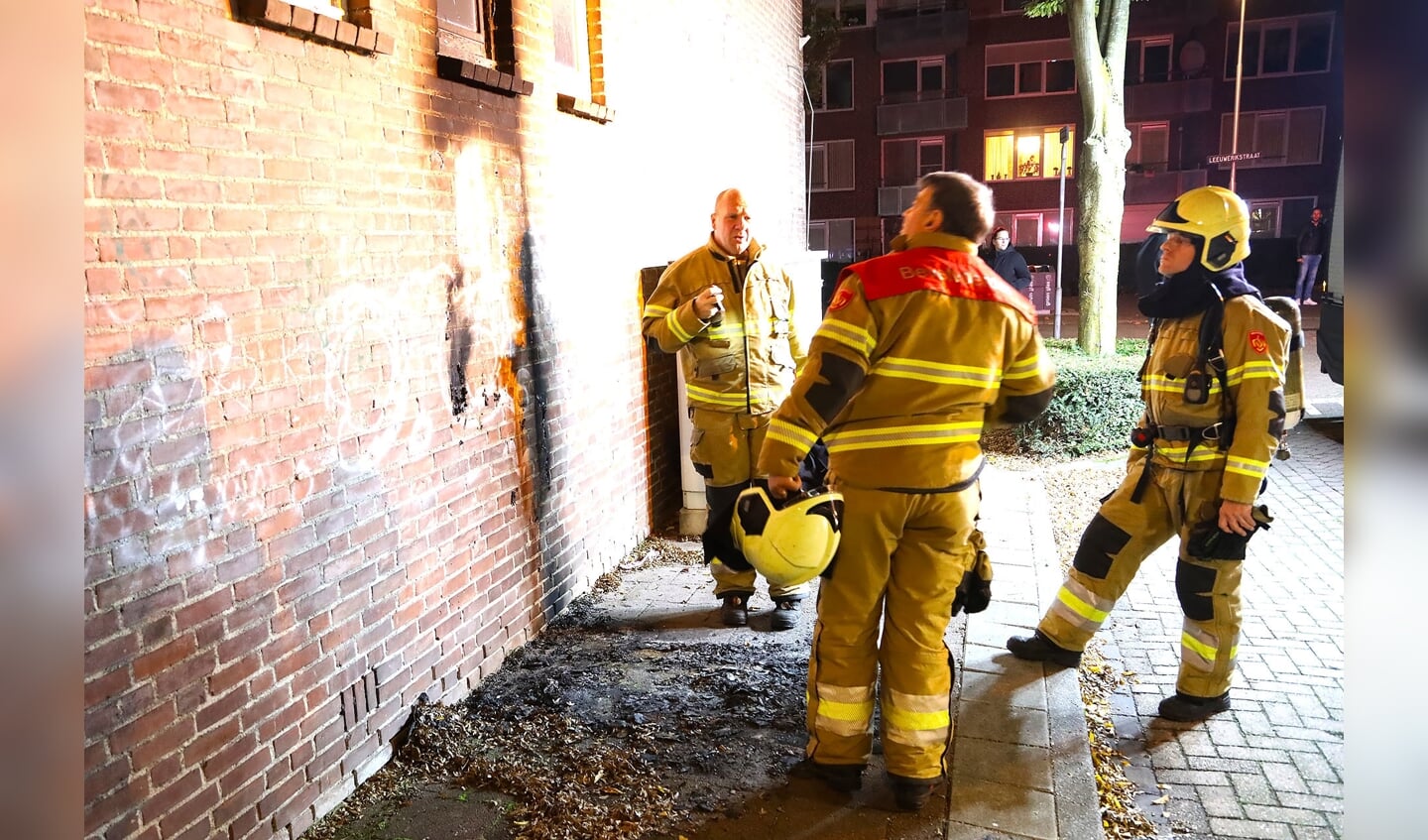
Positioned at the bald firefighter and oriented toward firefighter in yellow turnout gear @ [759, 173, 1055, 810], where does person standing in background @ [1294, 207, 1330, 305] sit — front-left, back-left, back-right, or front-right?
back-left

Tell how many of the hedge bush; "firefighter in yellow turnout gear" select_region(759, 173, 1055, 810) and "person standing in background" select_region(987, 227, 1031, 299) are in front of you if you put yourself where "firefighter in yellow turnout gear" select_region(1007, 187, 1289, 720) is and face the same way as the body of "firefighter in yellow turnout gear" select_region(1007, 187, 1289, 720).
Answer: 1

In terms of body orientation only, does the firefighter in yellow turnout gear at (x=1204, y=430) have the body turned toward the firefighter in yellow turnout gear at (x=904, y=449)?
yes

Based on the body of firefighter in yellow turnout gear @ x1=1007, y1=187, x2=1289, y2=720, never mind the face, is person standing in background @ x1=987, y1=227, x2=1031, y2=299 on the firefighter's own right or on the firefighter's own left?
on the firefighter's own right

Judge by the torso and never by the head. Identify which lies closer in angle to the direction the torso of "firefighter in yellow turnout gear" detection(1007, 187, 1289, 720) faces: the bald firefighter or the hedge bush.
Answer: the bald firefighter

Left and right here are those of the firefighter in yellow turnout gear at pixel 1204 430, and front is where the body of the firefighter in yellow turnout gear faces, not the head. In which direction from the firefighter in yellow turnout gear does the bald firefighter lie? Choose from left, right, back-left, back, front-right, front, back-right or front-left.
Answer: front-right

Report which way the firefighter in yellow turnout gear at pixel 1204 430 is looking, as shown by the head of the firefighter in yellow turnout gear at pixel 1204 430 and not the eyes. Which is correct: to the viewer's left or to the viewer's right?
to the viewer's left

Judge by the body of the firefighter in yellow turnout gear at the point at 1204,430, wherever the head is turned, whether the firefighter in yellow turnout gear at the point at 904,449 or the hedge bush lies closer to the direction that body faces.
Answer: the firefighter in yellow turnout gear

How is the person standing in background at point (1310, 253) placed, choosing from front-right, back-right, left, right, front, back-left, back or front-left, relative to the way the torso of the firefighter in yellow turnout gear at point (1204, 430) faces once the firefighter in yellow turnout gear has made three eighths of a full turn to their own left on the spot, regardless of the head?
left

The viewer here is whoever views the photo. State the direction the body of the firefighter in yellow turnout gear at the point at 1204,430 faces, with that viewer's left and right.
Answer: facing the viewer and to the left of the viewer

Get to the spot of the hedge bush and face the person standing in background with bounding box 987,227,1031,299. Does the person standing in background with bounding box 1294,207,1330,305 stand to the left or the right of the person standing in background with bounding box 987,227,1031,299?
right

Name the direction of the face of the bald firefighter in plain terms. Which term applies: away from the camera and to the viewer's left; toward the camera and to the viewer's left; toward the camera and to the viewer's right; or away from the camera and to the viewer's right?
toward the camera and to the viewer's right
